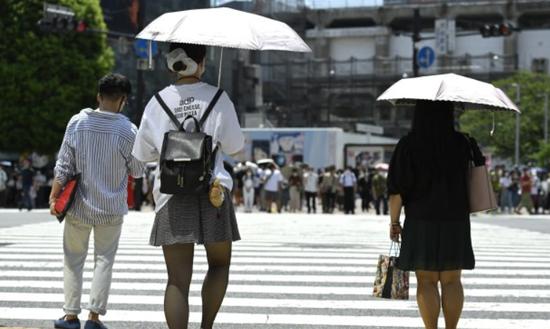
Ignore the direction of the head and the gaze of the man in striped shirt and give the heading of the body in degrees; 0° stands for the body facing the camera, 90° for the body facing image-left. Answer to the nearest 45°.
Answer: approximately 180°

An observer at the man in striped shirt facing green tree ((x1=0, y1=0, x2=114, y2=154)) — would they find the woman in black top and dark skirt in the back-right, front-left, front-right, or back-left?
back-right

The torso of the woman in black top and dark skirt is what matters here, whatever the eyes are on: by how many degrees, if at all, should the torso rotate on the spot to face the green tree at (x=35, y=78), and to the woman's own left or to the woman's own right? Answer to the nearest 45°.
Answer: approximately 45° to the woman's own left

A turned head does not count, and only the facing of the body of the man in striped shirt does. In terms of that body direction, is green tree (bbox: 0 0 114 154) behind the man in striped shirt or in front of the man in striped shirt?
in front

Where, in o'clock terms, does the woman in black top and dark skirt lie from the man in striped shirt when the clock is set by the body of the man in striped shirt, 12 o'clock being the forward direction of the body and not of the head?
The woman in black top and dark skirt is roughly at 4 o'clock from the man in striped shirt.

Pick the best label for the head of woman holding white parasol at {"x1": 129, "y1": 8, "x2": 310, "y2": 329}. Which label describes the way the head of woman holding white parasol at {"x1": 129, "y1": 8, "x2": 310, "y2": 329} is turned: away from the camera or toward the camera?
away from the camera

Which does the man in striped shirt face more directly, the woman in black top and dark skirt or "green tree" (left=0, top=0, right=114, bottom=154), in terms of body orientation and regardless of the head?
the green tree

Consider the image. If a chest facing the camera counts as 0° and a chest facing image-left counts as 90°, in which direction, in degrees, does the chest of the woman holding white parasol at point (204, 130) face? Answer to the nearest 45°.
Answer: approximately 180°

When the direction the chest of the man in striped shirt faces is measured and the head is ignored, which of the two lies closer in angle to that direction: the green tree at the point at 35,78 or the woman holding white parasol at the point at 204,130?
the green tree

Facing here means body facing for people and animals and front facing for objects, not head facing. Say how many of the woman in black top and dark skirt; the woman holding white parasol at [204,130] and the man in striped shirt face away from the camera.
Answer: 3

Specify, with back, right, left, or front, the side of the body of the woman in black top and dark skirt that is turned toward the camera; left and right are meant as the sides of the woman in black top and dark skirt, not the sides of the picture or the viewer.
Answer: back
